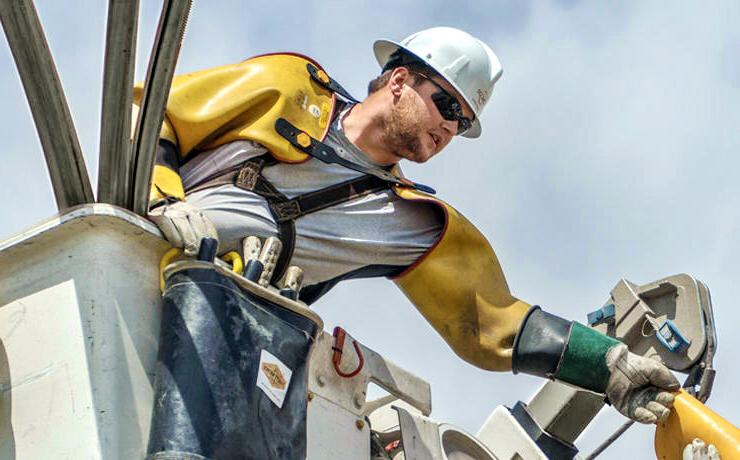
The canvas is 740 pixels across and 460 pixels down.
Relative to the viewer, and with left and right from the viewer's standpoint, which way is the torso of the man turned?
facing the viewer and to the right of the viewer

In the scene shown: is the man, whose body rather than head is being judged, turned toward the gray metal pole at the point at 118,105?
no

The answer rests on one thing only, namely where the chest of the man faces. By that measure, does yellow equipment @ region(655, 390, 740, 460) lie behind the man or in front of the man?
in front

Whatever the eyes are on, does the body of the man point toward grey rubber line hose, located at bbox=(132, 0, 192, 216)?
no

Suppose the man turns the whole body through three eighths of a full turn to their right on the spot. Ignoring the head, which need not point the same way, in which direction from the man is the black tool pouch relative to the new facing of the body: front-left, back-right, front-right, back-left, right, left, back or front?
left
